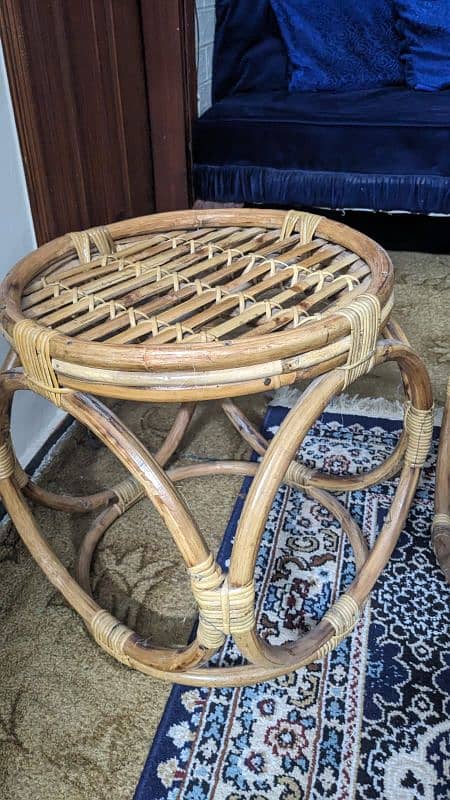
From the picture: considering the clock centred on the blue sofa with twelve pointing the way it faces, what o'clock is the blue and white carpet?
The blue and white carpet is roughly at 12 o'clock from the blue sofa.

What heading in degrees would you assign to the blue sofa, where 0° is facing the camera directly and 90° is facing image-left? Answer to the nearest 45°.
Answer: approximately 0°
